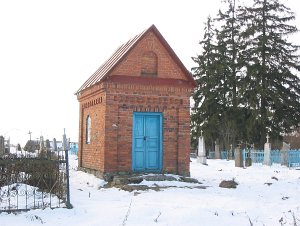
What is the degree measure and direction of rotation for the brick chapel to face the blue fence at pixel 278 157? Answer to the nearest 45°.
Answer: approximately 135° to its left

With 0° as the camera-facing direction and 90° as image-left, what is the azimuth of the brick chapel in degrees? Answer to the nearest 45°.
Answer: approximately 0°

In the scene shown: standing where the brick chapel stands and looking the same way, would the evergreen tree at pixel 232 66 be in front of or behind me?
behind

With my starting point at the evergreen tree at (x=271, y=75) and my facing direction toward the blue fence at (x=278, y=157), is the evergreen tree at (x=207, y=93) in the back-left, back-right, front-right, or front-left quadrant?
back-right
